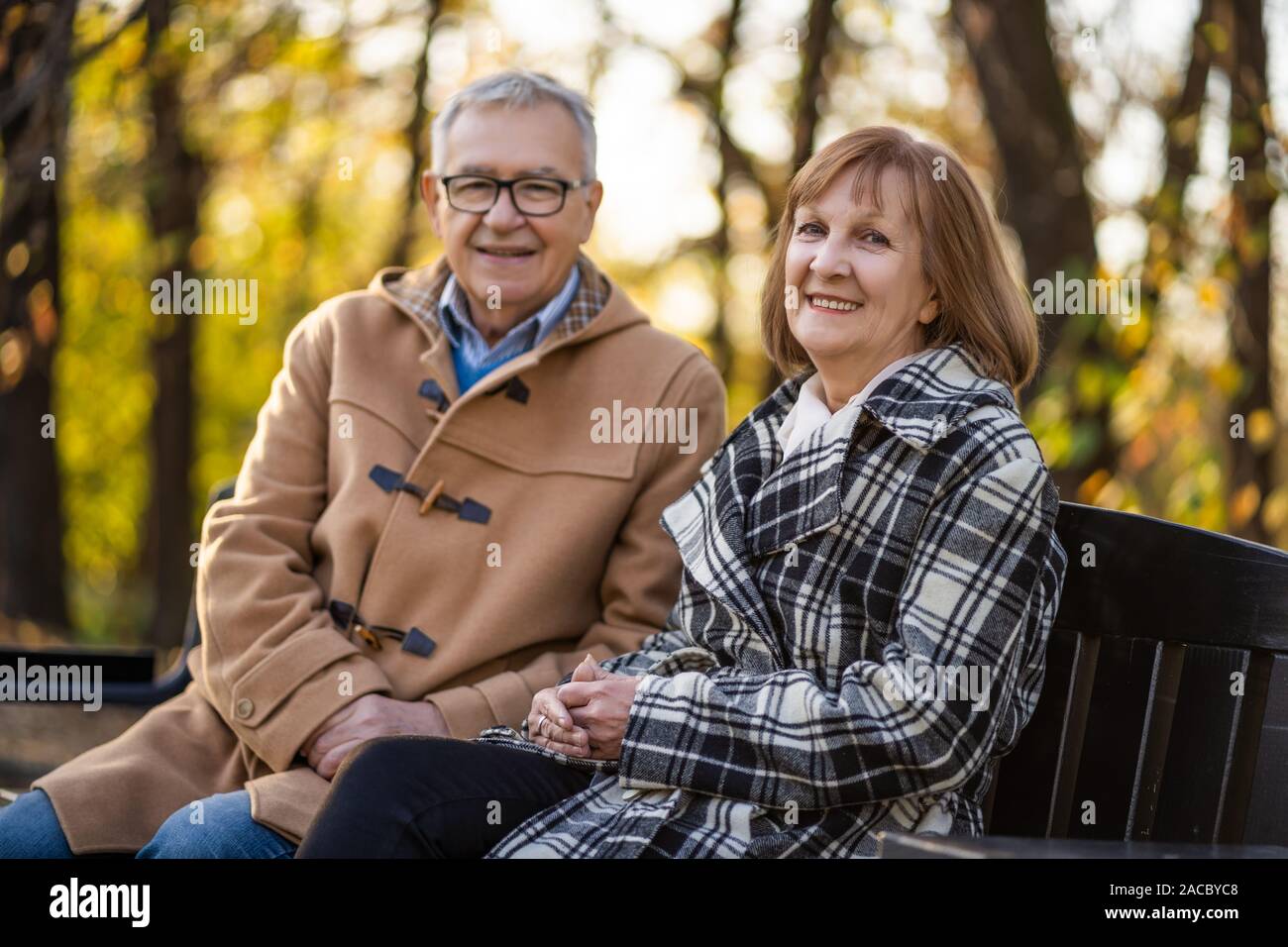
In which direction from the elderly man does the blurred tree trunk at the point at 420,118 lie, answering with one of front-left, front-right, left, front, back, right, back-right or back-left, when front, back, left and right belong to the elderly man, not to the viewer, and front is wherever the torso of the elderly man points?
back-right

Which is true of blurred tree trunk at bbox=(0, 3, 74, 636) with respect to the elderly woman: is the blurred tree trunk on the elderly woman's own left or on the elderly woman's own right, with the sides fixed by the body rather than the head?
on the elderly woman's own right

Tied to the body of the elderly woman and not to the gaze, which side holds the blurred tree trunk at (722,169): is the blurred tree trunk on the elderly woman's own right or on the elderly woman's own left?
on the elderly woman's own right

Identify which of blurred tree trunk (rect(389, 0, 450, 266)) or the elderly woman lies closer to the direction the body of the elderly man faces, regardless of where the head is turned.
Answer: the elderly woman

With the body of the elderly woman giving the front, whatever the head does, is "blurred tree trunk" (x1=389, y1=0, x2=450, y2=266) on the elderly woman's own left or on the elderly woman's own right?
on the elderly woman's own right
